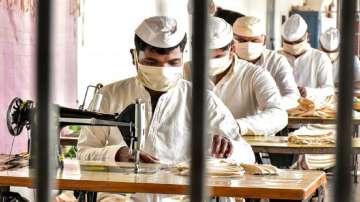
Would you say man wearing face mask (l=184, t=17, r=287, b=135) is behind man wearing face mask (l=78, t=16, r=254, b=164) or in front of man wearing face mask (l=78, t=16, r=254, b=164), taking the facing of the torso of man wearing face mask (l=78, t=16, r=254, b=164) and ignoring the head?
behind

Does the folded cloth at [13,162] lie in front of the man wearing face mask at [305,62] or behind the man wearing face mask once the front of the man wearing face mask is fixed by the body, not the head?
in front

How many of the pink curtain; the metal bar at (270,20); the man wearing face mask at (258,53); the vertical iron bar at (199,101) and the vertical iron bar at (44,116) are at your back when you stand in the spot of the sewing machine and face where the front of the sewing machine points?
2

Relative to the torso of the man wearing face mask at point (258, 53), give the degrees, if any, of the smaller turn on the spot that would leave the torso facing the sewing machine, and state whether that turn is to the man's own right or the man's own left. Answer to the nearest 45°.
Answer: approximately 45° to the man's own left

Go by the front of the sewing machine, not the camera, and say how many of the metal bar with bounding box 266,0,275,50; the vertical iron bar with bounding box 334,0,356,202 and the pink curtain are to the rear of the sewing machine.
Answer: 1

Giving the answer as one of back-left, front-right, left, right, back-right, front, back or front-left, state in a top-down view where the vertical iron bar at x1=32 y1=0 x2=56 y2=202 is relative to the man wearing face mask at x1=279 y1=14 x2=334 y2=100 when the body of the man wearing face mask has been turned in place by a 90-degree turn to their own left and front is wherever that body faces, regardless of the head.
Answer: front-right

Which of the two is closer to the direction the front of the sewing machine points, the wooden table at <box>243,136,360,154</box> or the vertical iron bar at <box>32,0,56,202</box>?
the wooden table

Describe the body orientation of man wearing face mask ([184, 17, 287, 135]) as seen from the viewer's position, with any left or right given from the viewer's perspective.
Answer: facing the viewer and to the left of the viewer

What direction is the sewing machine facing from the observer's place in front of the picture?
facing away from the viewer

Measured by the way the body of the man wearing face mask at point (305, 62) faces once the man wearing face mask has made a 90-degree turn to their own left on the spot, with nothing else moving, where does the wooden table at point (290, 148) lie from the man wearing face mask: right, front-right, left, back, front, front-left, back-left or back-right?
front-right

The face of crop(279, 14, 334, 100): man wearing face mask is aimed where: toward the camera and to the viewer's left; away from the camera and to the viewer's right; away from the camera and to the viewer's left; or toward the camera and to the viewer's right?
toward the camera and to the viewer's left

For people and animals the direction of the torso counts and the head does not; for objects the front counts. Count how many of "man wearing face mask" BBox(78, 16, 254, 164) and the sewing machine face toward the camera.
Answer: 1

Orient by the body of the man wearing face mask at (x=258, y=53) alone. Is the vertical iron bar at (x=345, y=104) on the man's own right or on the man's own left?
on the man's own left
